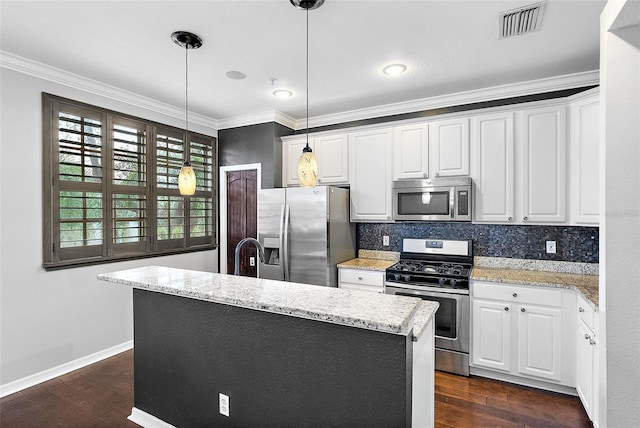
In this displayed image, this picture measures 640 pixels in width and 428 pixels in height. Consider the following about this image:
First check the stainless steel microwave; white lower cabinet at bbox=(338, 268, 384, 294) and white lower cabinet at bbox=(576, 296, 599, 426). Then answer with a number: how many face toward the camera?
2

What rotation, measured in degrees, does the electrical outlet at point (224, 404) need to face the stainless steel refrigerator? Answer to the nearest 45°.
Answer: approximately 180°

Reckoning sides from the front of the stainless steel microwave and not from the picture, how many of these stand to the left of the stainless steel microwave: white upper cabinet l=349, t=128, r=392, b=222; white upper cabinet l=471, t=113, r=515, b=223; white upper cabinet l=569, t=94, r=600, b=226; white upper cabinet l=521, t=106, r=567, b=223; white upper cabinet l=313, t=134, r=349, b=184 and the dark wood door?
3

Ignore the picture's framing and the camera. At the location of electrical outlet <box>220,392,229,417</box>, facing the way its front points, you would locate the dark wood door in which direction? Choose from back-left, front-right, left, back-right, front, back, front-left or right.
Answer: back-right

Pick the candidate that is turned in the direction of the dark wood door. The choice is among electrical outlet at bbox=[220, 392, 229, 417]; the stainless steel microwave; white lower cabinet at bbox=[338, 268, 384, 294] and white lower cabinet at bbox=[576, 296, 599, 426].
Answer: white lower cabinet at bbox=[576, 296, 599, 426]

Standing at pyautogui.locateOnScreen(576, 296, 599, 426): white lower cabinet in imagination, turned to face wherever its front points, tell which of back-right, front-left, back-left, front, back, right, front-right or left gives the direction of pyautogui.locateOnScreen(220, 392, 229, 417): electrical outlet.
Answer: front-left
